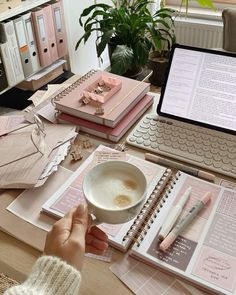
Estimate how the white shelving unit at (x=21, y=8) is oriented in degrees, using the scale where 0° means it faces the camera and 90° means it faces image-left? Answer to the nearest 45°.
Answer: approximately 315°

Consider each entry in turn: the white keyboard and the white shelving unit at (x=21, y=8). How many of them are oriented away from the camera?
0

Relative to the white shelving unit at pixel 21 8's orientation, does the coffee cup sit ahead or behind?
ahead

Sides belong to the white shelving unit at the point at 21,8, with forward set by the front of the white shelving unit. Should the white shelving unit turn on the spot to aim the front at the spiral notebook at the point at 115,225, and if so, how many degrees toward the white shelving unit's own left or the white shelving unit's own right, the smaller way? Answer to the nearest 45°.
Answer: approximately 45° to the white shelving unit's own right

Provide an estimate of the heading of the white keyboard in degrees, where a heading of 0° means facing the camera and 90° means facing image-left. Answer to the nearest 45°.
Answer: approximately 45°
